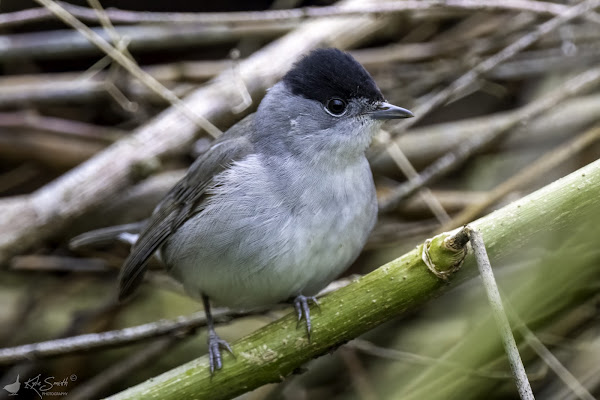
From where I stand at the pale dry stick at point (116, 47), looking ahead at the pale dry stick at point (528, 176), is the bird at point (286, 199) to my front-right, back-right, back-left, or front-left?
front-right

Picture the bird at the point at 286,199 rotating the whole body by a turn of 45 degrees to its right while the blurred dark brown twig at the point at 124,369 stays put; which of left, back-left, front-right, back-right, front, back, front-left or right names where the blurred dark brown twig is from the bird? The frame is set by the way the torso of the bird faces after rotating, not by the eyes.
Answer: back-right

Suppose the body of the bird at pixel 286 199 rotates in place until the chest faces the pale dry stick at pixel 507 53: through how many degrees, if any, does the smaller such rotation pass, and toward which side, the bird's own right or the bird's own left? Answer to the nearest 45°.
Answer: approximately 45° to the bird's own left

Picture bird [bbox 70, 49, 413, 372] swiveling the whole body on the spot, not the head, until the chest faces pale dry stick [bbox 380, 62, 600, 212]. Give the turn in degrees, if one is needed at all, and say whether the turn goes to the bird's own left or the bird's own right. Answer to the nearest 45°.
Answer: approximately 90° to the bird's own left

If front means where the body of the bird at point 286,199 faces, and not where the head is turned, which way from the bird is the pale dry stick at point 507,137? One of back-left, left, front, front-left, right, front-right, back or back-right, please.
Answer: left

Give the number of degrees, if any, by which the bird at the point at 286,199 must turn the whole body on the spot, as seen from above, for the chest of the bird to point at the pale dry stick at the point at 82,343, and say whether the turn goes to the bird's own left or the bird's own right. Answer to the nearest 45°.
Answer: approximately 135° to the bird's own right

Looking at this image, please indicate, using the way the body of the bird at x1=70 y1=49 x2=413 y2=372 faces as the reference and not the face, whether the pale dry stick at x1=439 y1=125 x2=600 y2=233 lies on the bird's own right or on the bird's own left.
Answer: on the bird's own left
